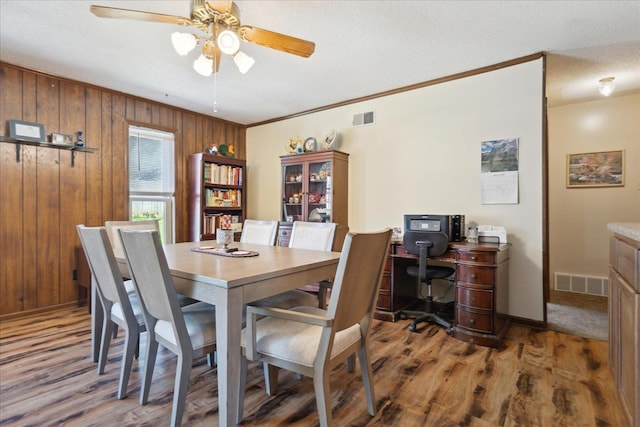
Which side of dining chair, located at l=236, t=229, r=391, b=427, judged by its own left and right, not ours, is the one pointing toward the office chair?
right

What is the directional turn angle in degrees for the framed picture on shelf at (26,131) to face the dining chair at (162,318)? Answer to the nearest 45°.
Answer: approximately 45° to its right

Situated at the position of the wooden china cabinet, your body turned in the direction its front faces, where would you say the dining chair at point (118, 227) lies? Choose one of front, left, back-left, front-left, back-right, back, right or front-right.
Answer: front

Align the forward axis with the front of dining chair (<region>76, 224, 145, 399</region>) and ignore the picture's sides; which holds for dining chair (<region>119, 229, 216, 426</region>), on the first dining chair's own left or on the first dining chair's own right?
on the first dining chair's own right

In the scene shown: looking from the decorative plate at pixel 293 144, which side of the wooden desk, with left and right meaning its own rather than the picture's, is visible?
right

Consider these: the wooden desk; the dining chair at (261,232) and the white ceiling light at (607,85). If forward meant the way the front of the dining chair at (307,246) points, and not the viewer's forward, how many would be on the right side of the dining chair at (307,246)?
1

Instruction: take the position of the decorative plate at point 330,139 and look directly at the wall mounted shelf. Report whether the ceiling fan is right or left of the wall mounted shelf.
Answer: left

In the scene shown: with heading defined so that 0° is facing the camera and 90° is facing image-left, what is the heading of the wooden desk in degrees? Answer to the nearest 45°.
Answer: approximately 45°

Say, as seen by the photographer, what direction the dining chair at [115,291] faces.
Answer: facing away from the viewer and to the right of the viewer

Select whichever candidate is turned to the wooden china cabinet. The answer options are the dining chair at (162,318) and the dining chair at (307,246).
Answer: the dining chair at (162,318)

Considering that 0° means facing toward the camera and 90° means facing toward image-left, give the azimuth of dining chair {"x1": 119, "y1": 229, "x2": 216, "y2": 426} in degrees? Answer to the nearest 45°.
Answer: approximately 225°

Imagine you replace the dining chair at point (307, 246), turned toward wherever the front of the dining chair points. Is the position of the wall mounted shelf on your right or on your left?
on your right

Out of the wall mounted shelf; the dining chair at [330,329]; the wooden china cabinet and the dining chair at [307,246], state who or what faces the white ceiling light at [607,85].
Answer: the wall mounted shelf

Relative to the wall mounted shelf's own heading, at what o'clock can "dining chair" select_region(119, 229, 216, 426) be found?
The dining chair is roughly at 1 o'clock from the wall mounted shelf.

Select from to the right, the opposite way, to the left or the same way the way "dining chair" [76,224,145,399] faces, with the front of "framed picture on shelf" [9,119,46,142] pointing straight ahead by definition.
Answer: to the left

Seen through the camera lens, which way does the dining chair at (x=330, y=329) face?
facing away from the viewer and to the left of the viewer

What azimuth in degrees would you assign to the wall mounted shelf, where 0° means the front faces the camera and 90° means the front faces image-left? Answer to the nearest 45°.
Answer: approximately 315°

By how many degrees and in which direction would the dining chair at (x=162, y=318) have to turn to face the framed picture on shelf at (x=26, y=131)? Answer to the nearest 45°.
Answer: approximately 90° to its left
